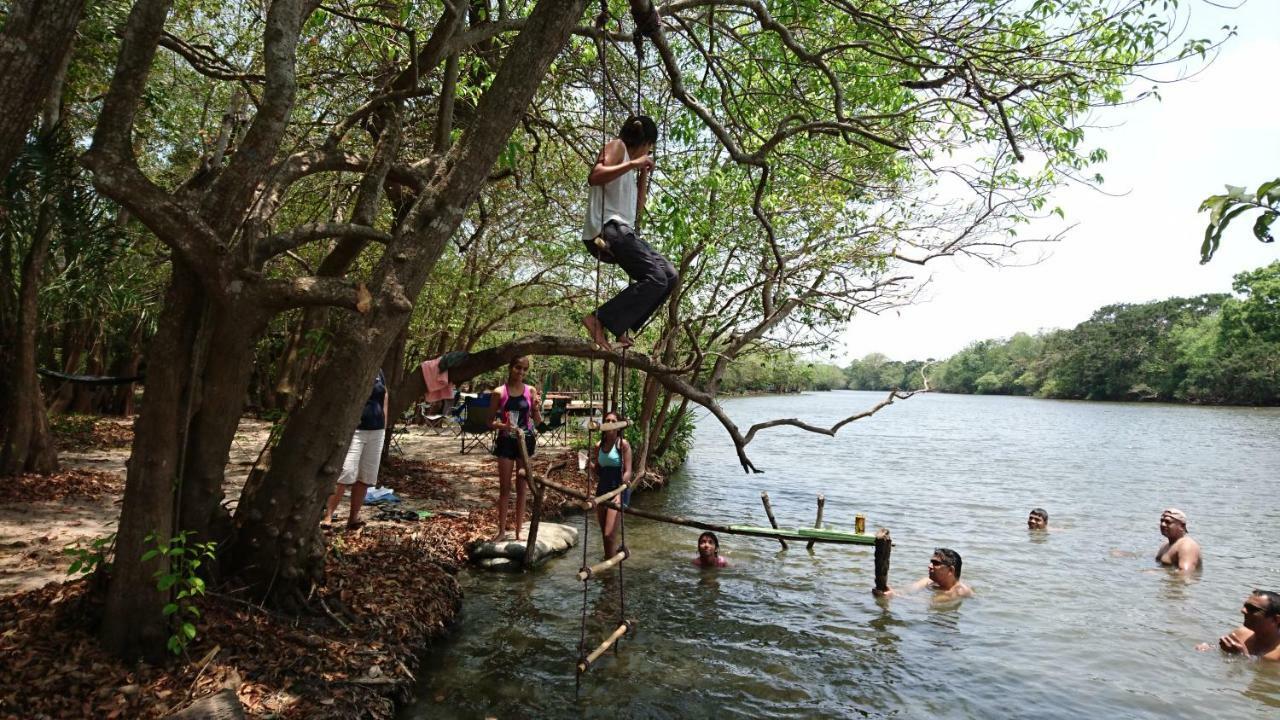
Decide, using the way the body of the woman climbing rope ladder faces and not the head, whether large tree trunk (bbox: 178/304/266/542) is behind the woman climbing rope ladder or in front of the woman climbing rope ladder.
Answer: behind

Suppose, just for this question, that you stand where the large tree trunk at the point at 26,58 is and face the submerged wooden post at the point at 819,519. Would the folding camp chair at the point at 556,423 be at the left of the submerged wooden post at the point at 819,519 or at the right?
left

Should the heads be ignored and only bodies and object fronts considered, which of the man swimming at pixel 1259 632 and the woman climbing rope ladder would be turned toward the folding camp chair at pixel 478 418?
the man swimming

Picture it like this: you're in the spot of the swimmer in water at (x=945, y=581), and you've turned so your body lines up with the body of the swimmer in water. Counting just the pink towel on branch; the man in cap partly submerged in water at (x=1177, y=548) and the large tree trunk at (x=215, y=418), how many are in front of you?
2

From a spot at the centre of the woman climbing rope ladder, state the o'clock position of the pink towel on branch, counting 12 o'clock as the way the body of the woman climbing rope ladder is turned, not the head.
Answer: The pink towel on branch is roughly at 7 o'clock from the woman climbing rope ladder.

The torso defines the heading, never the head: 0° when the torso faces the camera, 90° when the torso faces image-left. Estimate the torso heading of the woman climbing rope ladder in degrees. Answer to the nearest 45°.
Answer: approximately 270°

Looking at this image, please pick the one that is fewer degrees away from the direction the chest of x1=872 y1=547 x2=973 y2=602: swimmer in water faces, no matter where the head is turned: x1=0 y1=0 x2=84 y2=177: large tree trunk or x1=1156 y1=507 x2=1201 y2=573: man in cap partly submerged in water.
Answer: the large tree trunk

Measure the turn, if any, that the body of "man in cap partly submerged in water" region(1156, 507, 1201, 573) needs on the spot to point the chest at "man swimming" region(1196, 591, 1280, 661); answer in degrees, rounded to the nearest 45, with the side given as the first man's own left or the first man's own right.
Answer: approximately 45° to the first man's own left
